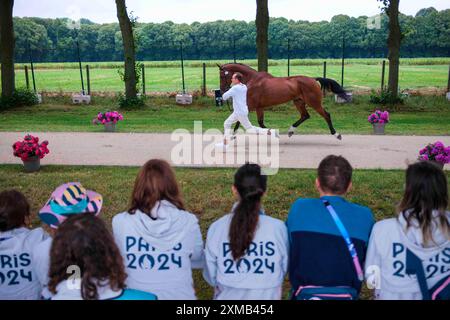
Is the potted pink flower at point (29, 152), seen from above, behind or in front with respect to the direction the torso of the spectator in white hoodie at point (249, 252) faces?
in front

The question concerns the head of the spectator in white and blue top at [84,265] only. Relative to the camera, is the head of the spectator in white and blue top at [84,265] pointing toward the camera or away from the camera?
away from the camera

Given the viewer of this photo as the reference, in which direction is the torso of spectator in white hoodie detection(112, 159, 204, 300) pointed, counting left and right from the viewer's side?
facing away from the viewer

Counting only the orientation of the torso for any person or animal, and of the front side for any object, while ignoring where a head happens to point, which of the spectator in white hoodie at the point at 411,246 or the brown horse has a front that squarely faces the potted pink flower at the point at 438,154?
the spectator in white hoodie

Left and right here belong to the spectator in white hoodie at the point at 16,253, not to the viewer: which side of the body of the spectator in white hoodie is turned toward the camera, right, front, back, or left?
back

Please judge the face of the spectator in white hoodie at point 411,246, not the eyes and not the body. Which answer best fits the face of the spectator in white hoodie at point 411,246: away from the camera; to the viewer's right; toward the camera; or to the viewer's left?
away from the camera

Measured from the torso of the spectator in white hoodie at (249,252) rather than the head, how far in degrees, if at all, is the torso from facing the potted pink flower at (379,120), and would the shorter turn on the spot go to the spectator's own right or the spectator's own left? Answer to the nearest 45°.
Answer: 0° — they already face it

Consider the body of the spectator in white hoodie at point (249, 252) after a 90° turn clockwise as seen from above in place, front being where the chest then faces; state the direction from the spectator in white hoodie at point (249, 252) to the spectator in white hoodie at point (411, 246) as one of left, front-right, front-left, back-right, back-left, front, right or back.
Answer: front

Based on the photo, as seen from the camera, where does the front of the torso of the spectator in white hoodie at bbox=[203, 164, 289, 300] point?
away from the camera

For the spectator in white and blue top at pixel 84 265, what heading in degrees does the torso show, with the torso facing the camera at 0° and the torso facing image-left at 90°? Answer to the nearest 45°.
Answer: approximately 180°

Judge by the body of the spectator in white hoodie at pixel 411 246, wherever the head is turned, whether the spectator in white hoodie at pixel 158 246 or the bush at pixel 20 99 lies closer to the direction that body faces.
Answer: the bush

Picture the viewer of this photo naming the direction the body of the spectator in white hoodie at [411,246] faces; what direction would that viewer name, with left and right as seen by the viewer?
facing away from the viewer
